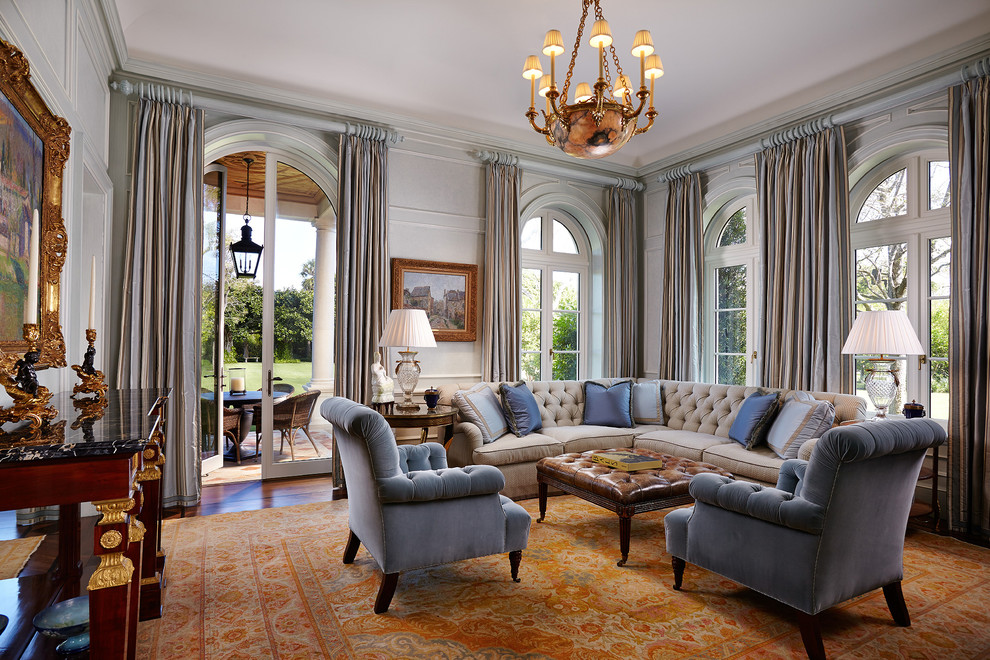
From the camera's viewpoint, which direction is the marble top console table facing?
to the viewer's right

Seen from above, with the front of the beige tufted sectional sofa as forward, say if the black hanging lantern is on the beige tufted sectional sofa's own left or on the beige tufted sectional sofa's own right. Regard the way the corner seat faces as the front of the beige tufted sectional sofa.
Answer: on the beige tufted sectional sofa's own right

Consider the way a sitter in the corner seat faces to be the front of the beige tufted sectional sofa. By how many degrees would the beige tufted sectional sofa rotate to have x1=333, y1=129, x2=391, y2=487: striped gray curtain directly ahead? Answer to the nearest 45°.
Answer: approximately 90° to its right

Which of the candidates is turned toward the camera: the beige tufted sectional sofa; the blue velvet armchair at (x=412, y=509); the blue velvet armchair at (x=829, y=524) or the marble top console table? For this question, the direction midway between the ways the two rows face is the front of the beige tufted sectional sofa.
the beige tufted sectional sofa

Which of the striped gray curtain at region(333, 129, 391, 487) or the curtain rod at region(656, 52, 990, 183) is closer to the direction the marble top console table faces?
the curtain rod
